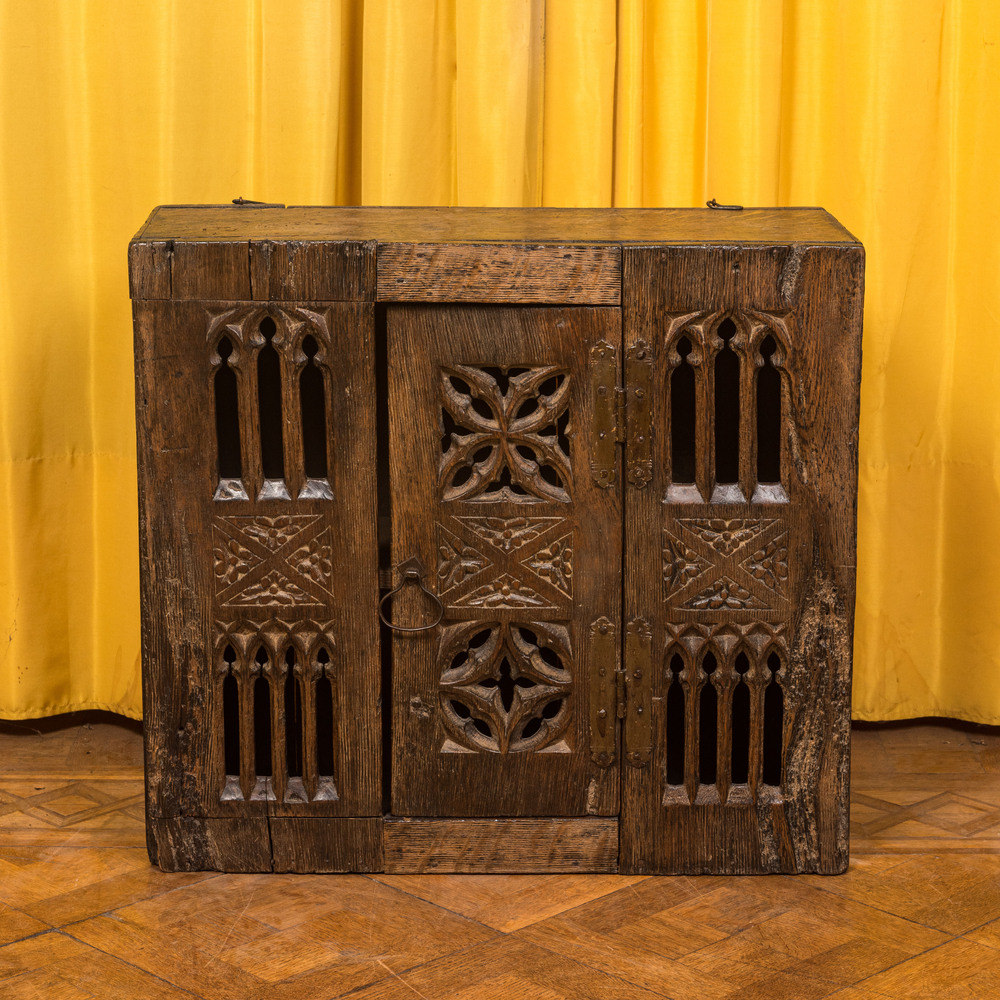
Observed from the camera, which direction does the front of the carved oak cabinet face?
facing the viewer
